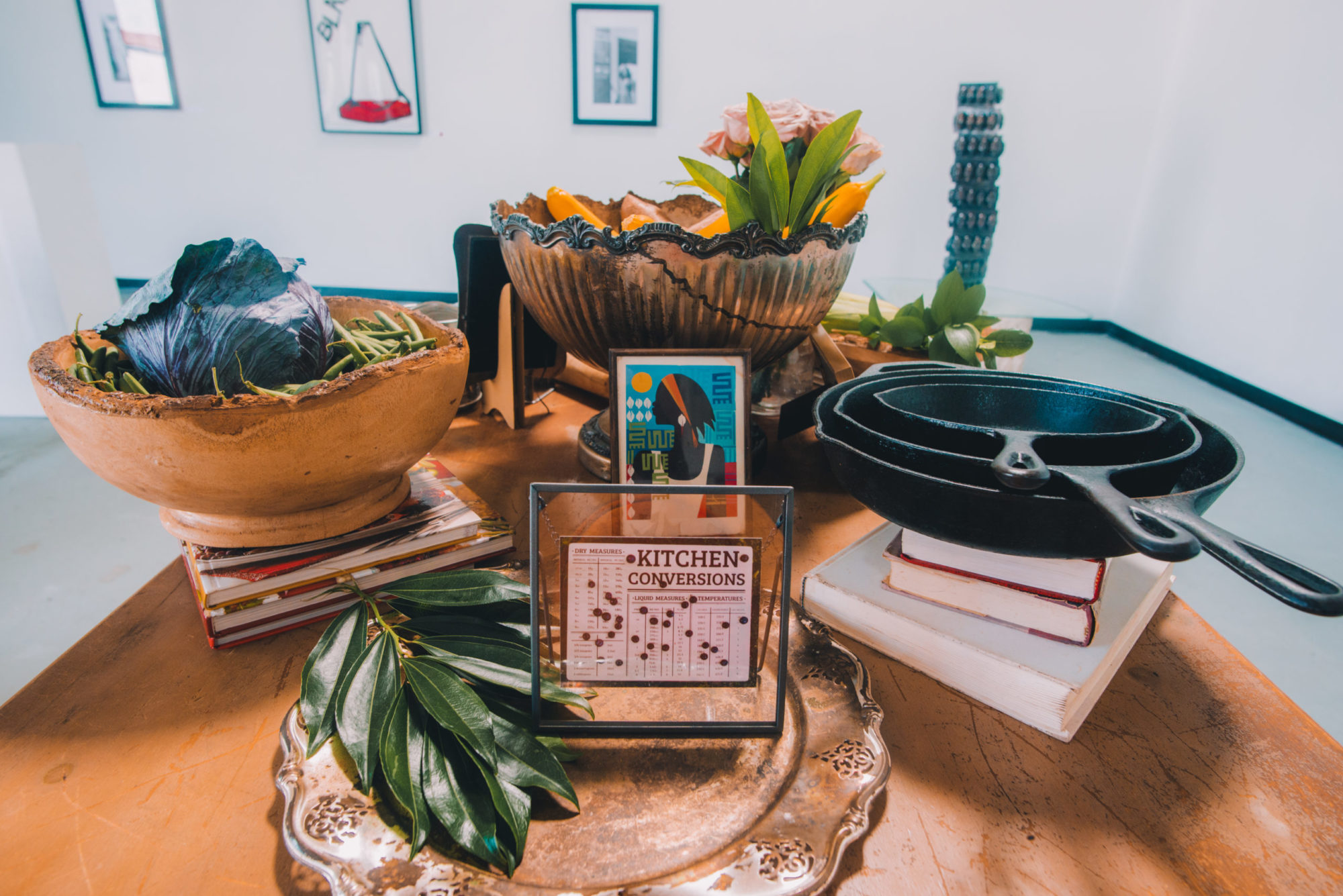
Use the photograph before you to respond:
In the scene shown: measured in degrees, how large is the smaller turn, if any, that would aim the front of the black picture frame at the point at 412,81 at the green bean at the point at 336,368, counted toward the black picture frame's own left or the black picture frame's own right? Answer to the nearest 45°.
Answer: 0° — it already faces it

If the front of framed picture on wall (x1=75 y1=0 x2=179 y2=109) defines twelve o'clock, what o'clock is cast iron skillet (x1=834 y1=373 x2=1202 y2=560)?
The cast iron skillet is roughly at 10 o'clock from the framed picture on wall.

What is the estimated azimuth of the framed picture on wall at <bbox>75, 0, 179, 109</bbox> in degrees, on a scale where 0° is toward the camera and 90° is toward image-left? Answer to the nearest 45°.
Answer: approximately 0°

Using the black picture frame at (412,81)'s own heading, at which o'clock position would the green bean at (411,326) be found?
The green bean is roughly at 12 o'clock from the black picture frame.
